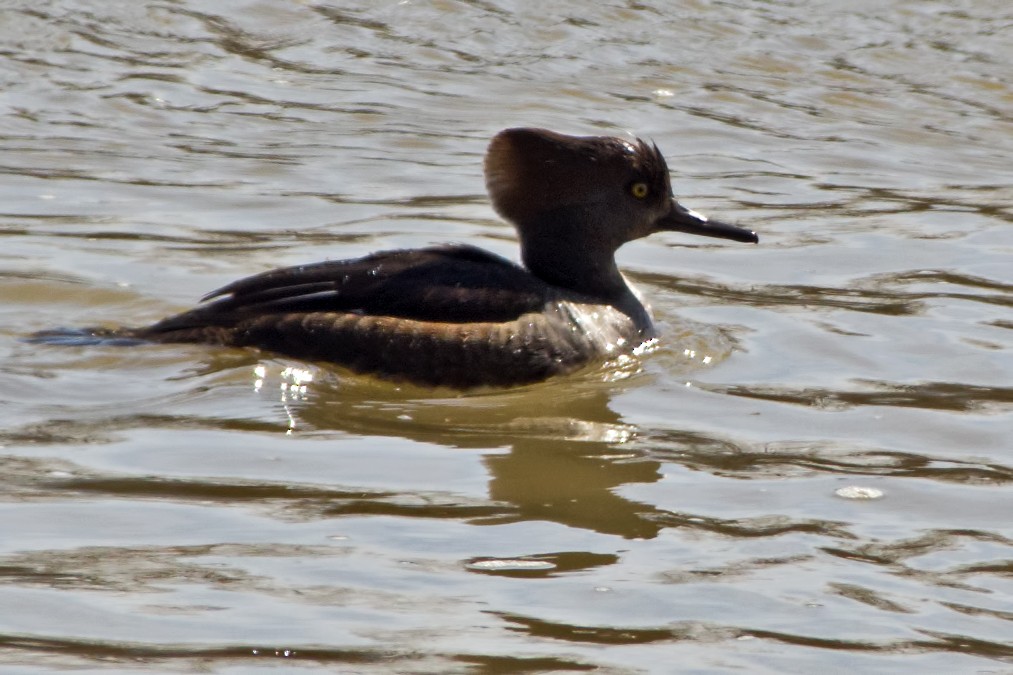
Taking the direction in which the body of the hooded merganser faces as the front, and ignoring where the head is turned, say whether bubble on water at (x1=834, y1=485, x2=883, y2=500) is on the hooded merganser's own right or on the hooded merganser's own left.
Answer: on the hooded merganser's own right

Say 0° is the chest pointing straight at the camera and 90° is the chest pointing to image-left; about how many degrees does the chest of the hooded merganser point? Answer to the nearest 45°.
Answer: approximately 270°
